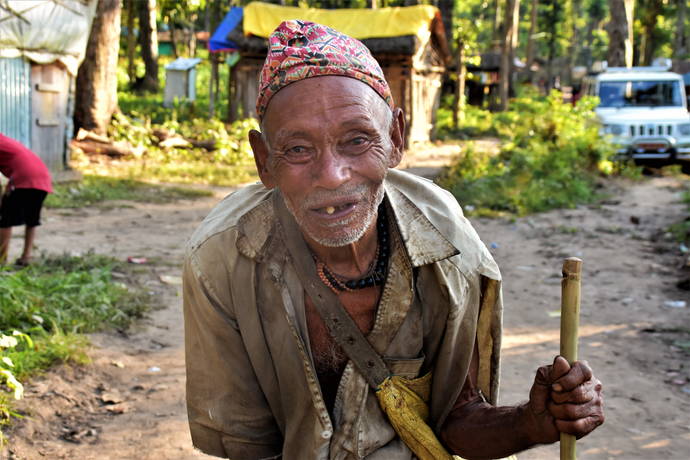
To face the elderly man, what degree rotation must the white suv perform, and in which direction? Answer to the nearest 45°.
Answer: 0° — it already faces them

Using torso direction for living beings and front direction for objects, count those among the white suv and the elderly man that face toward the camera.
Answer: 2

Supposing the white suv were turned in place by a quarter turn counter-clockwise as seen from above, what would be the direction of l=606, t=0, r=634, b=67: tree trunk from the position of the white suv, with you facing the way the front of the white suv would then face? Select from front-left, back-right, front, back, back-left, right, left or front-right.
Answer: left

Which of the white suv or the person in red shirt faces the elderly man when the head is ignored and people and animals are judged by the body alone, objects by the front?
the white suv

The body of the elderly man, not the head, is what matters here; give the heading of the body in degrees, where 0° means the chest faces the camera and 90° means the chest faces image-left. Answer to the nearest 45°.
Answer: approximately 0°

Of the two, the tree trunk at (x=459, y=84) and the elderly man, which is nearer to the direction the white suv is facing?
the elderly man
